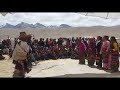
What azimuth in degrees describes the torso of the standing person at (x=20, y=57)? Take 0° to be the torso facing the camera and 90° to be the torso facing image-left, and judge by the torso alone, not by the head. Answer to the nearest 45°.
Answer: approximately 225°

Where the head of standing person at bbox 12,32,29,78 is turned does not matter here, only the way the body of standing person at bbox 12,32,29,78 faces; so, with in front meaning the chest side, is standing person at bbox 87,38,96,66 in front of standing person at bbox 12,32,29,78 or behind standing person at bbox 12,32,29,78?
in front

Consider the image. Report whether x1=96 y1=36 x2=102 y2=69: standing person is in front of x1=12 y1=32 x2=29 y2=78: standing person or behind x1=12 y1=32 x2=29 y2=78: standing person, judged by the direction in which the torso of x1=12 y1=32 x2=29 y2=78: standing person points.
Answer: in front

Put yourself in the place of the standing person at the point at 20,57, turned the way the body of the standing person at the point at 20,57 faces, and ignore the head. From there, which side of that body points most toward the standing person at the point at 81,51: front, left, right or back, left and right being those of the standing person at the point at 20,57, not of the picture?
front

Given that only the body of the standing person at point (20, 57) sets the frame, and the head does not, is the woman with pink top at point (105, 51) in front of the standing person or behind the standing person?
in front
